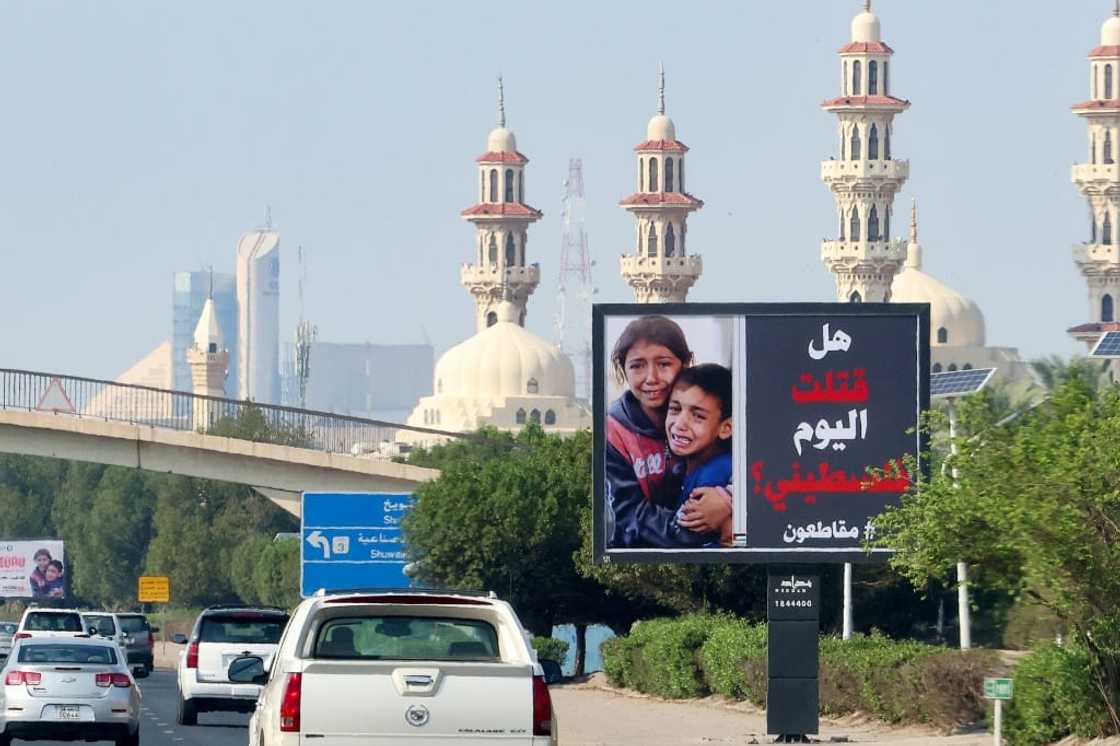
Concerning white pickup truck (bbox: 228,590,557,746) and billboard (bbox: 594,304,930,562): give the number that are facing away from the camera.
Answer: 1

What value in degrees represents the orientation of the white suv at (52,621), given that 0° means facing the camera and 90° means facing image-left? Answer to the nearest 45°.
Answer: approximately 180°

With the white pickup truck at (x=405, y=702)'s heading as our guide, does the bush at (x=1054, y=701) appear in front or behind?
in front

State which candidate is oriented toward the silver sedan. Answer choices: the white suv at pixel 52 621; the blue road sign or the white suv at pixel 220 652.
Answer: the blue road sign

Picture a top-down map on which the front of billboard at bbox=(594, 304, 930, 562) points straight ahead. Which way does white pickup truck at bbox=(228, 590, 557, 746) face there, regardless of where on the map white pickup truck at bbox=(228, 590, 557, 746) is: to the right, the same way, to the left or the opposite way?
the opposite way

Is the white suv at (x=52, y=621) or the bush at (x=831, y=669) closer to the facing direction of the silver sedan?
the white suv

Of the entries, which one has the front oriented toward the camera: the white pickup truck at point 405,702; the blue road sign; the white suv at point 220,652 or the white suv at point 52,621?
the blue road sign

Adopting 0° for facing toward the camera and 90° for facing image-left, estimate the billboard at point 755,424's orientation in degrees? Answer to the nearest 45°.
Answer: approximately 0°

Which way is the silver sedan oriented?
away from the camera

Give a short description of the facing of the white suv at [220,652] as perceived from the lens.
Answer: facing away from the viewer

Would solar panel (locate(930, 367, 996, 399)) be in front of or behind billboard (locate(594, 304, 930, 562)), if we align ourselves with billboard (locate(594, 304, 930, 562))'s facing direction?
behind

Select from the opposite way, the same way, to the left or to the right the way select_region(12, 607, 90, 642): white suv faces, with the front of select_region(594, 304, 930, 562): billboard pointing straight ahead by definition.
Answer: the opposite way

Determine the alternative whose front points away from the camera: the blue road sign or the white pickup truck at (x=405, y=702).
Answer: the white pickup truck

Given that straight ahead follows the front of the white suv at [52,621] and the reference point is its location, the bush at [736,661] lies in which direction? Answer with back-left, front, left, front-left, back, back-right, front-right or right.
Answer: back-right

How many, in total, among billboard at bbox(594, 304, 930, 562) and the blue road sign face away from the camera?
0

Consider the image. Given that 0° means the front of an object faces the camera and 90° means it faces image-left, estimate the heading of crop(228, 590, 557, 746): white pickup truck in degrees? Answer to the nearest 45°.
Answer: approximately 180°
